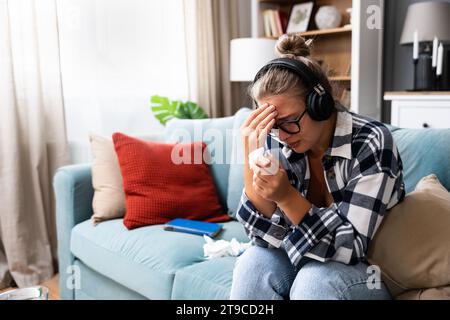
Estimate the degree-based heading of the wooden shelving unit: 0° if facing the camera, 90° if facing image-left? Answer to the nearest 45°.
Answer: approximately 45°

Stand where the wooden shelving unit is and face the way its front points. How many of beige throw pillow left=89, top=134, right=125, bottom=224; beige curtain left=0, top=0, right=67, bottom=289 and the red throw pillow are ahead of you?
3

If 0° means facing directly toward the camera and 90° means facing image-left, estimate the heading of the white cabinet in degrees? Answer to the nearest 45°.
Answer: approximately 0°

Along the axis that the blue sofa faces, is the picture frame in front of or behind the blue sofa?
behind

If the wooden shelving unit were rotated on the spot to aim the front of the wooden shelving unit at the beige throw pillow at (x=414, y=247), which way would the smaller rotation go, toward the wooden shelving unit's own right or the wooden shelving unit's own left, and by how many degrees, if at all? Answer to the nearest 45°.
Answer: approximately 45° to the wooden shelving unit's own left

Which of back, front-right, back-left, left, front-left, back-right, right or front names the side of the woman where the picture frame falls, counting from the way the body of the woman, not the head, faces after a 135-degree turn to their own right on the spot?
front

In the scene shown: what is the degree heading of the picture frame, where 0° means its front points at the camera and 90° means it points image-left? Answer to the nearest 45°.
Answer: approximately 45°

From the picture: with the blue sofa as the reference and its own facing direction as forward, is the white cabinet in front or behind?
behind

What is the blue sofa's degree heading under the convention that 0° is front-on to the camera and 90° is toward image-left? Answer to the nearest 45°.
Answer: approximately 45°
